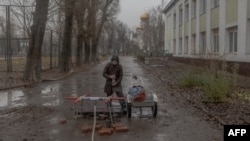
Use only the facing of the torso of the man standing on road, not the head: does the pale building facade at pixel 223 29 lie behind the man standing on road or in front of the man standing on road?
behind

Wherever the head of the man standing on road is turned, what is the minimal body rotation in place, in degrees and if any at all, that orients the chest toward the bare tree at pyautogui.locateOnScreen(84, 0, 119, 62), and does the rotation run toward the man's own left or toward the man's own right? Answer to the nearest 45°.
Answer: approximately 180°

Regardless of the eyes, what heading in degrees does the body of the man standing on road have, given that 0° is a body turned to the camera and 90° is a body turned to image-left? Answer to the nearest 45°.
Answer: approximately 0°
